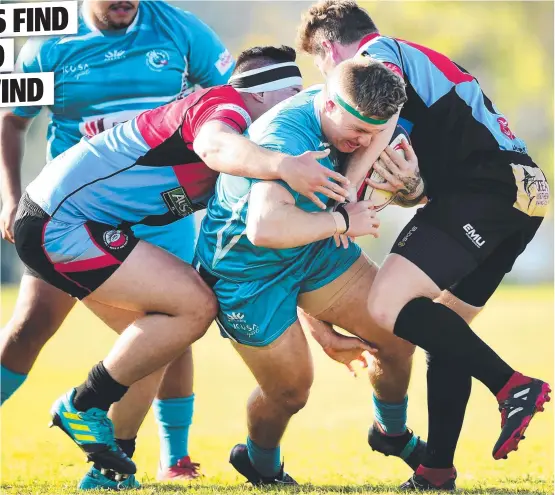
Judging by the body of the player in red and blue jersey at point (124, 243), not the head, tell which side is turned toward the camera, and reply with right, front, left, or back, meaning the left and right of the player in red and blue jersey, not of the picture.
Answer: right

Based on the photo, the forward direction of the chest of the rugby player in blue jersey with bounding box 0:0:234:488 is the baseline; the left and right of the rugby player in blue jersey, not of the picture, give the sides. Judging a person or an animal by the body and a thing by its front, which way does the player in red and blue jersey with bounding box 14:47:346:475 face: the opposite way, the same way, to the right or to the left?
to the left

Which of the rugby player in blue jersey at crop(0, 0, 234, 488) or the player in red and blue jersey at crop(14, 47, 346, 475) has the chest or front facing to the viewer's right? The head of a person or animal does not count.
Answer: the player in red and blue jersey

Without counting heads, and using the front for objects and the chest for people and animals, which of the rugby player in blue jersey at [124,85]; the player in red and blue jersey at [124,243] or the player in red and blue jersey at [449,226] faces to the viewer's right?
the player in red and blue jersey at [124,243]

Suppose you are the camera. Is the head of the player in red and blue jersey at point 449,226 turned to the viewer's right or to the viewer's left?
to the viewer's left

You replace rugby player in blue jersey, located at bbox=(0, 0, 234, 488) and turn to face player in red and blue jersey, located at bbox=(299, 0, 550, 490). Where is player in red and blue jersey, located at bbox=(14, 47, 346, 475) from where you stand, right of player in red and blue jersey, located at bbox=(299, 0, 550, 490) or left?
right

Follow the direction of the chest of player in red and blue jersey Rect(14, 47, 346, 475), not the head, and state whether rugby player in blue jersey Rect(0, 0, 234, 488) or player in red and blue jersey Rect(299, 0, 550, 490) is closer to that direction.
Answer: the player in red and blue jersey

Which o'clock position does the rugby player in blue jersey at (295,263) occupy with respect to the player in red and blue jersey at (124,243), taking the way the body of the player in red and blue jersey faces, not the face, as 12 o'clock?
The rugby player in blue jersey is roughly at 12 o'clock from the player in red and blue jersey.

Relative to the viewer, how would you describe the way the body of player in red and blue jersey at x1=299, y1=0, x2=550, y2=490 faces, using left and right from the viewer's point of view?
facing to the left of the viewer

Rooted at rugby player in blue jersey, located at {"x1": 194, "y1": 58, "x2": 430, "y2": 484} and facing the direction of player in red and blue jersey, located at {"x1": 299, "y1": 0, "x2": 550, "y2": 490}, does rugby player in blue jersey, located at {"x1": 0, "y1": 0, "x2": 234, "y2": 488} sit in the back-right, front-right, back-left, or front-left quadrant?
back-left

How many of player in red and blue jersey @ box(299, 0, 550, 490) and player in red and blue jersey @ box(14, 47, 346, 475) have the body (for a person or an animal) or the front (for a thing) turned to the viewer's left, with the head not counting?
1

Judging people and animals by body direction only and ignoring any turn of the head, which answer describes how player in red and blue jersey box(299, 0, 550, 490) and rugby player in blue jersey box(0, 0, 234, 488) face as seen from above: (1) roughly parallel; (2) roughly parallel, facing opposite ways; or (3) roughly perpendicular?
roughly perpendicular

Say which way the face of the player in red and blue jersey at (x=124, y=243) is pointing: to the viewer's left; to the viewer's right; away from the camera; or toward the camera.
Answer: to the viewer's right

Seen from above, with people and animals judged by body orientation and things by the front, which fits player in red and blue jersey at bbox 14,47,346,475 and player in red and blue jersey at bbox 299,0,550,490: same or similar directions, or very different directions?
very different directions

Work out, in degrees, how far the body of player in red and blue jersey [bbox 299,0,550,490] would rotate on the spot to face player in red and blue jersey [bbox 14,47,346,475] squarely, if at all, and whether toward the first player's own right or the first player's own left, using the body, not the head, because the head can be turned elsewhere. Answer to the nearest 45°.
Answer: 0° — they already face them
